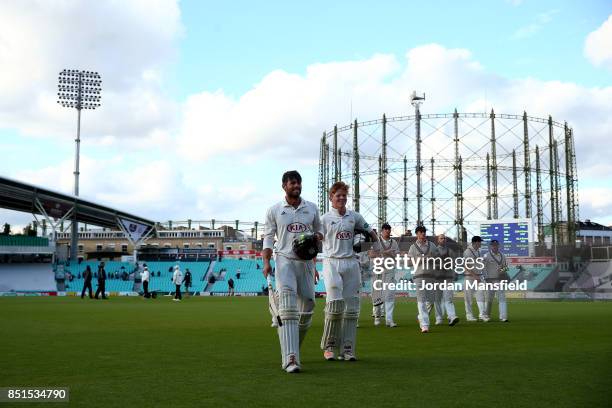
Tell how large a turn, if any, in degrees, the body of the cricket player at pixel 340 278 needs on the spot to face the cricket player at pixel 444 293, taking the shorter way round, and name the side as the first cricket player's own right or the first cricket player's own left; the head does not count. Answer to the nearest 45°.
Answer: approximately 180°

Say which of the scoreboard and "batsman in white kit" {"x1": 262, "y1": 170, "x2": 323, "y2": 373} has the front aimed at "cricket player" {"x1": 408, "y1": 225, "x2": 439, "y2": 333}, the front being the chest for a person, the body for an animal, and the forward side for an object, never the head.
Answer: the scoreboard

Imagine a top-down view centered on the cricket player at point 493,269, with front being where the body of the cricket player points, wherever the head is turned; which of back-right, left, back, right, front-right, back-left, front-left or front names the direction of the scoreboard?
back

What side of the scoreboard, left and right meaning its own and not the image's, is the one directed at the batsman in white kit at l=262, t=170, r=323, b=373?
front

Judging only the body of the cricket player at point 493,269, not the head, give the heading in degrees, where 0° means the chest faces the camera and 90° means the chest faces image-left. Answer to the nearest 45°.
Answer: approximately 0°

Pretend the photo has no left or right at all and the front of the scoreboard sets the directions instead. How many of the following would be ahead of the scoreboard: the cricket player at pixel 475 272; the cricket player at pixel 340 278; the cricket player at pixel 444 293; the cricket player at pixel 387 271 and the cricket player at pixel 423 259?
5

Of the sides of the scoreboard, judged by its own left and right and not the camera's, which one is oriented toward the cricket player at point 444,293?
front

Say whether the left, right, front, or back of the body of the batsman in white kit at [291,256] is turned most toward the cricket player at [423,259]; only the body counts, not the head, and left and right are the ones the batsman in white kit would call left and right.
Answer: back

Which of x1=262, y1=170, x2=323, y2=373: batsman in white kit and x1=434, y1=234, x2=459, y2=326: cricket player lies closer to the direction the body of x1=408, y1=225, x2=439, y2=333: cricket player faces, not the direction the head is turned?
the batsman in white kit
